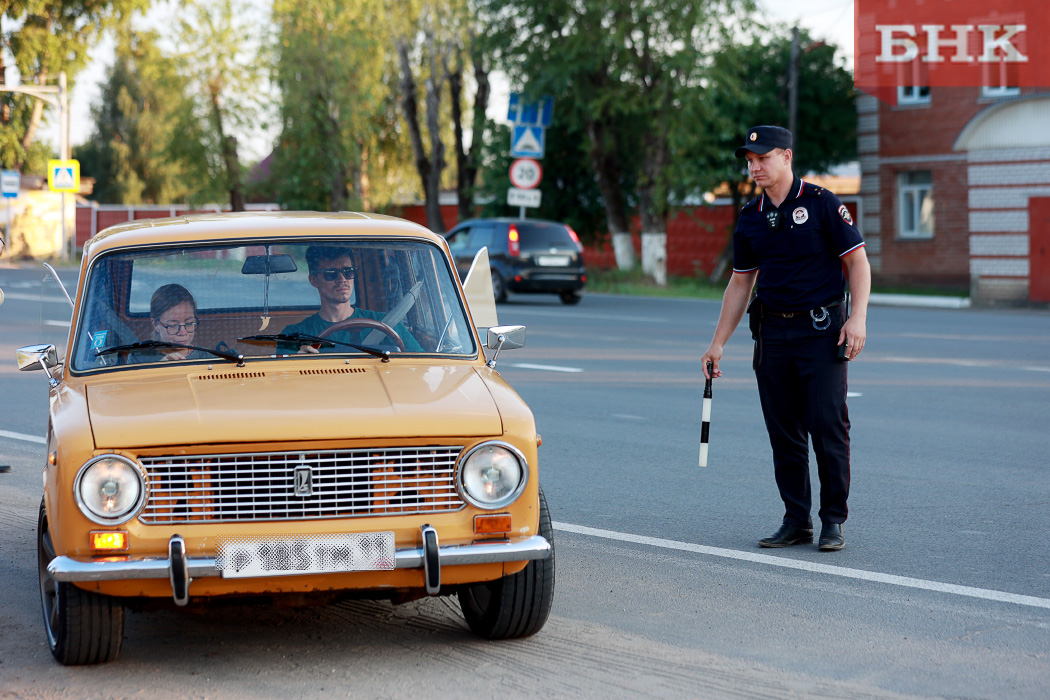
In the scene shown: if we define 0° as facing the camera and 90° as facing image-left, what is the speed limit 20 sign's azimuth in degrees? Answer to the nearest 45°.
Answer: approximately 0°

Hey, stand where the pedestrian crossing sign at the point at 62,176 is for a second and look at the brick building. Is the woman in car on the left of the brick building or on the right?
right

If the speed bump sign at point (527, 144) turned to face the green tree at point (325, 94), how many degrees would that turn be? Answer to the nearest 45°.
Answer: approximately 135° to its right

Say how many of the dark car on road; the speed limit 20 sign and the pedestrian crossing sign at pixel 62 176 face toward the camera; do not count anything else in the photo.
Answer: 2

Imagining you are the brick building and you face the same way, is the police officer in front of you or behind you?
in front

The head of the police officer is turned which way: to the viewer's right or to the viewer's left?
to the viewer's left
